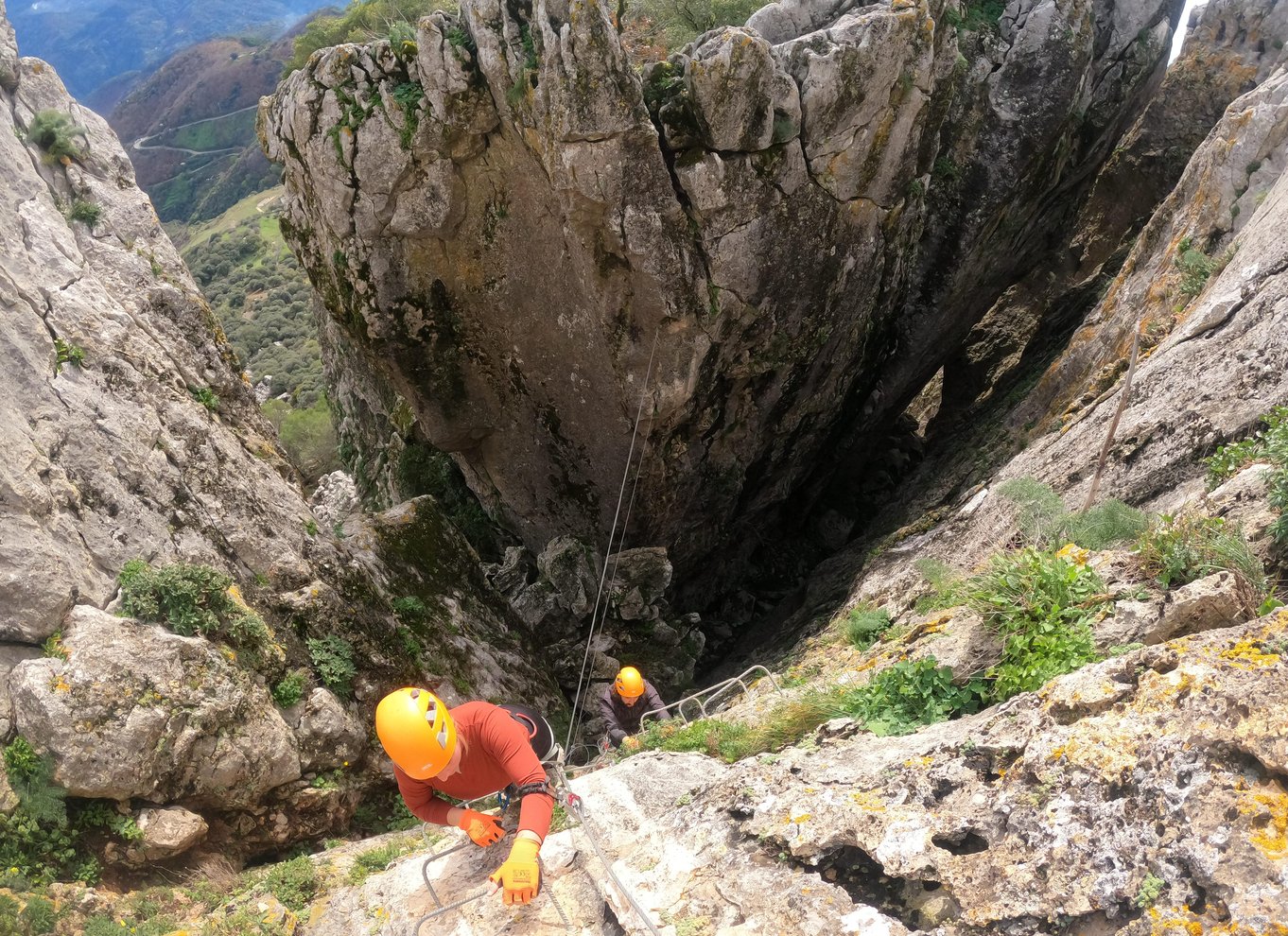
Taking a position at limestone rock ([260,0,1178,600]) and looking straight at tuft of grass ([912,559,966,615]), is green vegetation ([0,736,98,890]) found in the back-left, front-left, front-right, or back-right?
front-right

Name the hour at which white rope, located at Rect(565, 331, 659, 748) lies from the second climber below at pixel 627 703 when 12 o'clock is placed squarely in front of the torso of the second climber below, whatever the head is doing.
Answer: The white rope is roughly at 6 o'clock from the second climber below.

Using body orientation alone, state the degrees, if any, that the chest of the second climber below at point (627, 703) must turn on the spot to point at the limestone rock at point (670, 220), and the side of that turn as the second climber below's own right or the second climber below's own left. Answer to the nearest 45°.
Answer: approximately 180°

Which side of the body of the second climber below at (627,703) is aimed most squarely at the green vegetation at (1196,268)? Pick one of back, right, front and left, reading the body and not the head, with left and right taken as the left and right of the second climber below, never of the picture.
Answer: left

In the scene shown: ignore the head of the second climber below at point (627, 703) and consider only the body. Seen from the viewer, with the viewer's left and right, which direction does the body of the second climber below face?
facing the viewer

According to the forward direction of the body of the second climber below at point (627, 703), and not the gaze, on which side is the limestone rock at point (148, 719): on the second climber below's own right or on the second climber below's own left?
on the second climber below's own right

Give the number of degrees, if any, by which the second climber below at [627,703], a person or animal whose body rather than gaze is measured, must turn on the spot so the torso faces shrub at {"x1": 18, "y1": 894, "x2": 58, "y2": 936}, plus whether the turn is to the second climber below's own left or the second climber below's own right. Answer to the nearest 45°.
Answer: approximately 45° to the second climber below's own right

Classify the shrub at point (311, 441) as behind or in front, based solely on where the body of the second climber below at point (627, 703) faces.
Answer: behind

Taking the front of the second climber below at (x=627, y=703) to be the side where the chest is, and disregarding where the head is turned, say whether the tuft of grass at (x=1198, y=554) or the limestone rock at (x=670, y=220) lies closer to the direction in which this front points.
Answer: the tuft of grass
